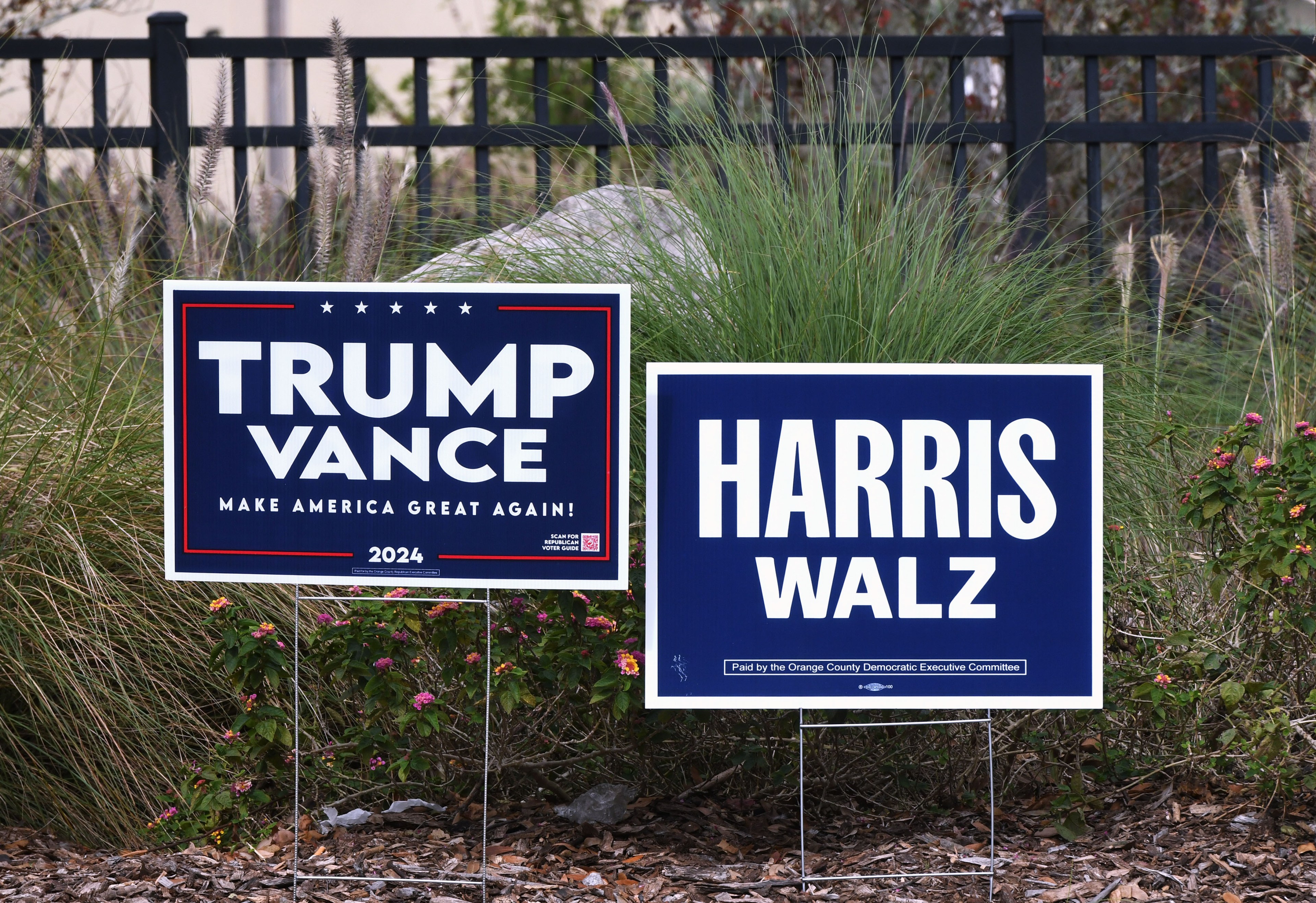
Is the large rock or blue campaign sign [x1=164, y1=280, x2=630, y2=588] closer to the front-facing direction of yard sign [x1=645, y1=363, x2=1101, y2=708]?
the blue campaign sign

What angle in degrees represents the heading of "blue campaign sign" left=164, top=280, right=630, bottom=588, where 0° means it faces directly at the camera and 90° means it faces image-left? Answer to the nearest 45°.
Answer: approximately 0°

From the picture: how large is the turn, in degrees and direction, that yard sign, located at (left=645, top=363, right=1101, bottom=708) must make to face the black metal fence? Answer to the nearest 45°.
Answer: approximately 180°

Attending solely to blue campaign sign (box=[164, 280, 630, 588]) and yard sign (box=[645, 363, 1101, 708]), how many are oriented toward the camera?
2

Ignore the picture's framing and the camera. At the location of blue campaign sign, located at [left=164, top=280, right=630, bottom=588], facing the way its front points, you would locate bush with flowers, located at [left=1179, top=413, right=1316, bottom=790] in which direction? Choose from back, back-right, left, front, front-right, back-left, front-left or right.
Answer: left

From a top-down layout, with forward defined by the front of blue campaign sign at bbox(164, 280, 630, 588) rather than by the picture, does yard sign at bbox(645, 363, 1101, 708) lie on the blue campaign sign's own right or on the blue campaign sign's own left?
on the blue campaign sign's own left

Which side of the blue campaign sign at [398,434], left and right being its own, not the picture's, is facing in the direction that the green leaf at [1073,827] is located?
left

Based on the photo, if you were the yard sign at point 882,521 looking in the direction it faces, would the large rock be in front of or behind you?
behind

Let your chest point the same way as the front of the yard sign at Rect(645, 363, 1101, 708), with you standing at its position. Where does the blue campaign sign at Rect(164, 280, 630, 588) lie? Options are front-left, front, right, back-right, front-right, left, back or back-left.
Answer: right

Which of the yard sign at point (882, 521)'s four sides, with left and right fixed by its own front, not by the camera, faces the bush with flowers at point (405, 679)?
right

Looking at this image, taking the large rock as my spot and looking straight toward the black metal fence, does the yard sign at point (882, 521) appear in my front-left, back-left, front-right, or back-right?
back-right

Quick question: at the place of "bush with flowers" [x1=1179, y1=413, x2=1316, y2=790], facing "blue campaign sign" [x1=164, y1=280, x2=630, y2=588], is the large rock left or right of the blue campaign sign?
right
